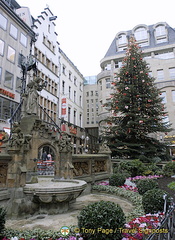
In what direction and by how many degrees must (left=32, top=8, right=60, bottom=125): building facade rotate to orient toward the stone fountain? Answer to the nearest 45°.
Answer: approximately 45° to its right

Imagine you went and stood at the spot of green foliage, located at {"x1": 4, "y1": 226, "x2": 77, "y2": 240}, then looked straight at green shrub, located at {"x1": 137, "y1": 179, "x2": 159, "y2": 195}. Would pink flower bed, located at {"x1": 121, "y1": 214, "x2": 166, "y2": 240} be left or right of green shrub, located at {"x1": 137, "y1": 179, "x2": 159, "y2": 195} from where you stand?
right

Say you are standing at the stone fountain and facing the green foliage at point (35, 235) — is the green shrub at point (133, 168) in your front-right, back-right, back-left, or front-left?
back-left

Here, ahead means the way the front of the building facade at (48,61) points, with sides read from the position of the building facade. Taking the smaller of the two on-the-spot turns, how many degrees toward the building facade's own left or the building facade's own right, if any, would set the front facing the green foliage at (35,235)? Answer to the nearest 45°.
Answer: approximately 45° to the building facade's own right

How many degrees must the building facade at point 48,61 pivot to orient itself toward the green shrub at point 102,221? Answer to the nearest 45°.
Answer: approximately 45° to its right

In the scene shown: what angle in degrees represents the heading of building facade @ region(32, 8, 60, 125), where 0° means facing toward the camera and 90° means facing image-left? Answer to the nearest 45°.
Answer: approximately 315°

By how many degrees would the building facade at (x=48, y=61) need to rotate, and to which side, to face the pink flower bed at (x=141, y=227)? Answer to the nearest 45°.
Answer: approximately 45° to its right

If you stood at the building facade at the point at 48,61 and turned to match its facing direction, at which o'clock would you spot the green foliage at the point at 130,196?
The green foliage is roughly at 1 o'clock from the building facade.
